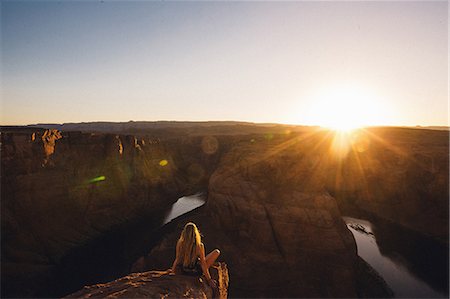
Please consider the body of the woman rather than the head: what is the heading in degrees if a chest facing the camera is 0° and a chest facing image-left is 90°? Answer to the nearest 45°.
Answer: approximately 225°

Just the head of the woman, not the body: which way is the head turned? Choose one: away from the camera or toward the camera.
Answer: away from the camera

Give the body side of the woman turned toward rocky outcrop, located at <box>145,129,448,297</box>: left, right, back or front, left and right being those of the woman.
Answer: front
